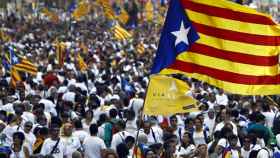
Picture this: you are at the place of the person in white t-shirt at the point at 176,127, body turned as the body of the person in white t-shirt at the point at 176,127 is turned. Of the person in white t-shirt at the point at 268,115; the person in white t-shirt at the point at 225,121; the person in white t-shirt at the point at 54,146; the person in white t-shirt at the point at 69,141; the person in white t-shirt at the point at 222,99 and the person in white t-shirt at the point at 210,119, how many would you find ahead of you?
2

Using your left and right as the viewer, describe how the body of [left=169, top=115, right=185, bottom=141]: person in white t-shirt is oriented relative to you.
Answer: facing the viewer and to the left of the viewer

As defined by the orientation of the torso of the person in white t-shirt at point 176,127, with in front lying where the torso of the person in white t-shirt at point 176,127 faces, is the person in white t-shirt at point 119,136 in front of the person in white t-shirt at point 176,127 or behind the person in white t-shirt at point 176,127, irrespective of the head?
in front

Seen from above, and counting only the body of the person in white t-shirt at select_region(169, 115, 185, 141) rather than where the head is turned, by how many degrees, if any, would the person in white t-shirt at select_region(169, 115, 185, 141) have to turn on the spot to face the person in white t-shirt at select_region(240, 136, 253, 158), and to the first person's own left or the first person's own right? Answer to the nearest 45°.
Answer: approximately 90° to the first person's own left

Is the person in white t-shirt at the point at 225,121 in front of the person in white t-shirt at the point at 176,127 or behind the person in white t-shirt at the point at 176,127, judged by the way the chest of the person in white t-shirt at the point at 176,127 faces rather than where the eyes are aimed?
behind
